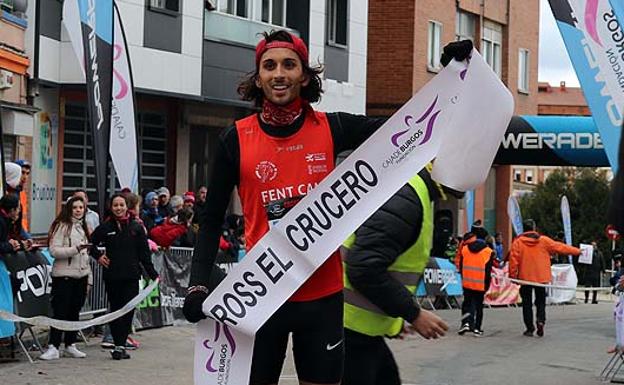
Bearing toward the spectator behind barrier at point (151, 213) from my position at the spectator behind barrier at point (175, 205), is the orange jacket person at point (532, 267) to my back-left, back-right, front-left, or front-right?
back-left

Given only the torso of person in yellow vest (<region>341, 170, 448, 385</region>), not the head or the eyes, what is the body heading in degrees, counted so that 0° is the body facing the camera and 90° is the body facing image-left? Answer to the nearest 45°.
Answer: approximately 270°

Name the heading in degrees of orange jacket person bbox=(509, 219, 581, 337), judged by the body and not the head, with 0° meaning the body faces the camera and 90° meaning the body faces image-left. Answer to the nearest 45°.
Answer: approximately 180°

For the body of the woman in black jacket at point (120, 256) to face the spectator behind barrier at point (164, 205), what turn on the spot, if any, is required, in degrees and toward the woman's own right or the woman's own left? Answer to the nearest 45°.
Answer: approximately 180°
